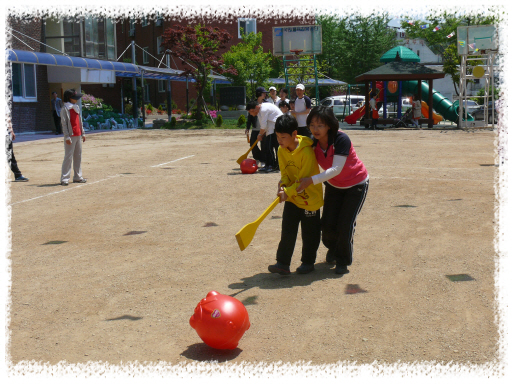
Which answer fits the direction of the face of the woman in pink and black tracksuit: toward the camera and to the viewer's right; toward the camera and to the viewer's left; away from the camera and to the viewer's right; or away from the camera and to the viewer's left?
toward the camera and to the viewer's left

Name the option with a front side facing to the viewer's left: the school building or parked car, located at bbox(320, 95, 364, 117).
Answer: the parked car

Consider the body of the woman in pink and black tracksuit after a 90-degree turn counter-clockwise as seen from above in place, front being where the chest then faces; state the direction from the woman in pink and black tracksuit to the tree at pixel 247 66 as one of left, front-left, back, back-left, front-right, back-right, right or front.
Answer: back-left

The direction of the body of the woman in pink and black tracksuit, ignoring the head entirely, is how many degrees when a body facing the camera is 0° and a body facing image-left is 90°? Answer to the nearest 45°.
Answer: approximately 45°

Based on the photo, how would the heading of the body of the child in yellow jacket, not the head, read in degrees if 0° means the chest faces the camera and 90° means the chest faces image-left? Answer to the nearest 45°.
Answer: approximately 45°

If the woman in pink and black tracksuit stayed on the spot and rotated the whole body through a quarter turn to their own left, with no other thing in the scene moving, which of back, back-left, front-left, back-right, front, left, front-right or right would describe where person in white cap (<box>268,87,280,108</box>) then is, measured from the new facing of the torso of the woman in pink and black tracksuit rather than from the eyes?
back-left

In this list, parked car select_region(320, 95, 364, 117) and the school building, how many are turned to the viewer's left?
1

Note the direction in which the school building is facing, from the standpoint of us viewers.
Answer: facing the viewer and to the right of the viewer

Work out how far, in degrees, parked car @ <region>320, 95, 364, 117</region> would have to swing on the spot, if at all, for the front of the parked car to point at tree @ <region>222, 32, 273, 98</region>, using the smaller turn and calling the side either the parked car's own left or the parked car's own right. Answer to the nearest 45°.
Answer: approximately 45° to the parked car's own right

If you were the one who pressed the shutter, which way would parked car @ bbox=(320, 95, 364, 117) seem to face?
facing to the left of the viewer

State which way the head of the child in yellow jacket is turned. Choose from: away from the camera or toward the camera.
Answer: toward the camera

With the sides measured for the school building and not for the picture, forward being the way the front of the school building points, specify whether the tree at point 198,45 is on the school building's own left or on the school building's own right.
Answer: on the school building's own left

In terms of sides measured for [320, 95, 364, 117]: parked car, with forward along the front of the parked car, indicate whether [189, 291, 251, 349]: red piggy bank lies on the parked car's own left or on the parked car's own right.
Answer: on the parked car's own left

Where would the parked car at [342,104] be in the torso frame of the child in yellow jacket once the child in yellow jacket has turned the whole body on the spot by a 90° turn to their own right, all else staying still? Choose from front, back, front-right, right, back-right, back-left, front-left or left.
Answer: front-right
